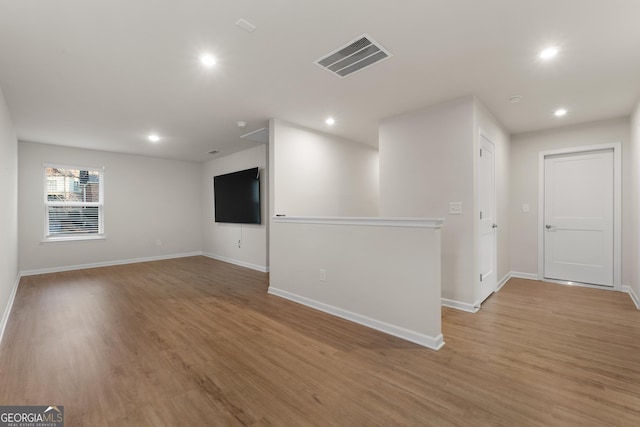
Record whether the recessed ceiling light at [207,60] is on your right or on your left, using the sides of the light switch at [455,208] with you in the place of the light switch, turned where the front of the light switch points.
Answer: on your right

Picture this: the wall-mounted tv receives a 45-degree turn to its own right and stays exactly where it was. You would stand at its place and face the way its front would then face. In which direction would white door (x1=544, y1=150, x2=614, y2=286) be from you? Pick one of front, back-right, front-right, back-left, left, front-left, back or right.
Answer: back-left

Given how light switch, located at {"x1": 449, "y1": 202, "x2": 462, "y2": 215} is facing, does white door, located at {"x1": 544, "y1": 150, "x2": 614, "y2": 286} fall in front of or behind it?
behind

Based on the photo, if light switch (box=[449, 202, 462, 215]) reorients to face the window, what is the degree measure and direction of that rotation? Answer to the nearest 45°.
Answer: approximately 90° to its right

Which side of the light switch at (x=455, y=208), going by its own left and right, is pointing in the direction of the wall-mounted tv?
right

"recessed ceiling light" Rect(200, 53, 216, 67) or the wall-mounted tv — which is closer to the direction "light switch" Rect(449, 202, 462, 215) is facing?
the recessed ceiling light

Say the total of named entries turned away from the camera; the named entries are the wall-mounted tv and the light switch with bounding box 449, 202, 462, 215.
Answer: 0

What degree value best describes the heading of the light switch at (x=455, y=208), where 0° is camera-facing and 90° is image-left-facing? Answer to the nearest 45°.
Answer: approximately 0°

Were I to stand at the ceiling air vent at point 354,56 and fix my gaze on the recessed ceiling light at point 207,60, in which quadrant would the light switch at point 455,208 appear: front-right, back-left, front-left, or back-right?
back-right
